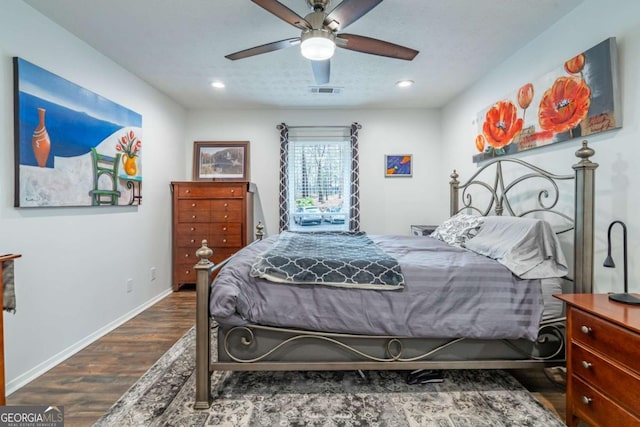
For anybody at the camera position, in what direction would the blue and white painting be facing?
facing the viewer and to the right of the viewer

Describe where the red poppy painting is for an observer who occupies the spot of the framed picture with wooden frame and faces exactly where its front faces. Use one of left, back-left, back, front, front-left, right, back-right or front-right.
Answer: front-left

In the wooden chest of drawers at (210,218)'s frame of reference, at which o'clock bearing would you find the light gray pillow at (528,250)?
The light gray pillow is roughly at 11 o'clock from the wooden chest of drawers.

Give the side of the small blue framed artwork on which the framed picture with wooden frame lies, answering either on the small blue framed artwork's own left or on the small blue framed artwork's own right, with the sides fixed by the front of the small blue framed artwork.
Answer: on the small blue framed artwork's own right

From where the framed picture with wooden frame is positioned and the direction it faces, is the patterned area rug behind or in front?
in front

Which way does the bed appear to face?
to the viewer's left

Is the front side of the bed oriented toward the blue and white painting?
yes

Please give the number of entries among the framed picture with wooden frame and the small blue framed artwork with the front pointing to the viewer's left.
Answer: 0

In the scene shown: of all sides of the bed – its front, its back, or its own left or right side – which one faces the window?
right

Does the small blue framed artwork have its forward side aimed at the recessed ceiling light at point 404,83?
yes
